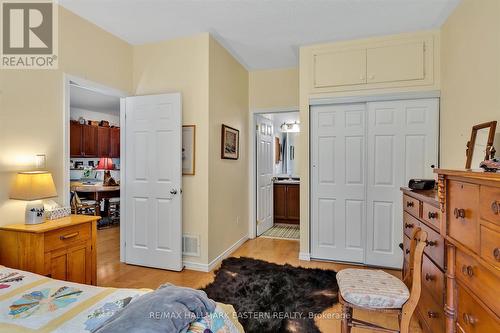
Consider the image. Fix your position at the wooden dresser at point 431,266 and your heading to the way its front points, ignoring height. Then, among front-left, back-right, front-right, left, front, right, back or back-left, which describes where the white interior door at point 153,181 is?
front-right

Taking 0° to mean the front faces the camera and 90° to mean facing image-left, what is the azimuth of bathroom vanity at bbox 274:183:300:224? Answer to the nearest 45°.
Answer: approximately 0°

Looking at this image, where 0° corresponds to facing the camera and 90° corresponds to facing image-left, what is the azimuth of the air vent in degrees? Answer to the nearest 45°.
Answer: approximately 0°

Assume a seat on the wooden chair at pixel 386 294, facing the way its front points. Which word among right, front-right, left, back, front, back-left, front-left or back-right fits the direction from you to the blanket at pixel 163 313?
front-left

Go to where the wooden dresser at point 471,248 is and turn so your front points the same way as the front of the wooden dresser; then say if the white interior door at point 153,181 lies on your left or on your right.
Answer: on your right

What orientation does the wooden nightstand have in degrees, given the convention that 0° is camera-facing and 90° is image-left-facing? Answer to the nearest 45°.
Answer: approximately 315°

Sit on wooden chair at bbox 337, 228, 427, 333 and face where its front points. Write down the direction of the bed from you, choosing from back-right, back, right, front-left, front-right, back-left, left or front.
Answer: front-left

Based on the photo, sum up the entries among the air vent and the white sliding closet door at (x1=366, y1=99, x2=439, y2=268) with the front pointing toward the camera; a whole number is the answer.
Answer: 2

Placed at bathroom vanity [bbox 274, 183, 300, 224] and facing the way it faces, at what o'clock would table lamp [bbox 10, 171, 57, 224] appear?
The table lamp is roughly at 1 o'clock from the bathroom vanity.

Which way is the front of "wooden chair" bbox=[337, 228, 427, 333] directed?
to the viewer's left

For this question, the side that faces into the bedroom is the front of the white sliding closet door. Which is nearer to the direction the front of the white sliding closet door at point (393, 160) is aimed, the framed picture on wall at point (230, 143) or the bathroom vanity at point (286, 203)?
the framed picture on wall

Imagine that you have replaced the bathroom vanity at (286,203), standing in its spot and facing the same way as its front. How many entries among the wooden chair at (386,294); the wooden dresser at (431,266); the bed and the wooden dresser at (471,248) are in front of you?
4

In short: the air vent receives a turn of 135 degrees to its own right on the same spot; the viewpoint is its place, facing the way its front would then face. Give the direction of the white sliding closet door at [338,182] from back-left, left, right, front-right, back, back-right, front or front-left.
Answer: back-right

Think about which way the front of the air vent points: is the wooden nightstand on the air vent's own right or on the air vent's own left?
on the air vent's own right

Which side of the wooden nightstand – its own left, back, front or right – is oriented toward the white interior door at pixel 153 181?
left
